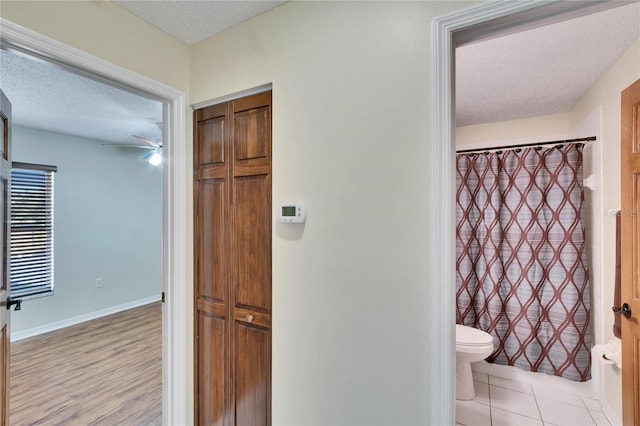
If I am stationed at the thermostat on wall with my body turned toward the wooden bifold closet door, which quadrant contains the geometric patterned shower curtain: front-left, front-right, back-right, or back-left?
back-right

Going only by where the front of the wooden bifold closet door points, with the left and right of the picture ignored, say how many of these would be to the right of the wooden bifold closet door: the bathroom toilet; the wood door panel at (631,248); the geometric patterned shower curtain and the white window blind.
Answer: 1

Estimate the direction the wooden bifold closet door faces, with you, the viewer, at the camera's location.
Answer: facing the viewer and to the left of the viewer

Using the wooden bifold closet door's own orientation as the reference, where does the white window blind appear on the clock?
The white window blind is roughly at 3 o'clock from the wooden bifold closet door.

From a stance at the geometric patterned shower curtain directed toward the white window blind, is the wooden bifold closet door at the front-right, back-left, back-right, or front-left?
front-left

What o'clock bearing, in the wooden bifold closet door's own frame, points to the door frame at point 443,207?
The door frame is roughly at 9 o'clock from the wooden bifold closet door.

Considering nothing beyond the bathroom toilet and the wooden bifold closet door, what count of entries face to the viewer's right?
1

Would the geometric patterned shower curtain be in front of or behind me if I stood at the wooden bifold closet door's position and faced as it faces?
behind

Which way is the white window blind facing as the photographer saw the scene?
facing the viewer and to the right of the viewer

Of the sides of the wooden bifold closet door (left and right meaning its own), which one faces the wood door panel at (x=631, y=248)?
left

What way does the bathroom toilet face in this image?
to the viewer's right

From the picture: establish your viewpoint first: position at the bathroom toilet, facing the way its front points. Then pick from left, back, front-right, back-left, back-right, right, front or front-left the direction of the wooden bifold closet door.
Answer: back-right
